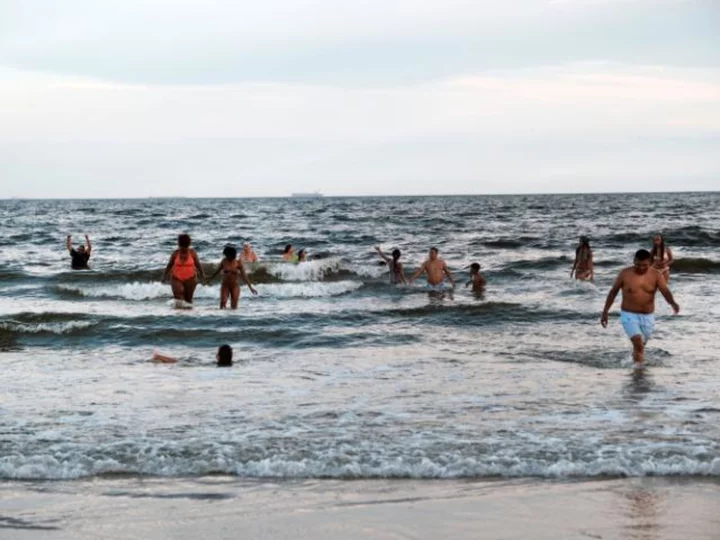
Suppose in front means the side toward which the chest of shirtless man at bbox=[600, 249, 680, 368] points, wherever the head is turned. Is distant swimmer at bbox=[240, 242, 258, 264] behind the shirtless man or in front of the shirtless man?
behind

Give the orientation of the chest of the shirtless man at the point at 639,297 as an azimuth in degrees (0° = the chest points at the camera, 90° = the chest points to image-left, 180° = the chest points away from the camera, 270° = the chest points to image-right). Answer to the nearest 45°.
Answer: approximately 0°

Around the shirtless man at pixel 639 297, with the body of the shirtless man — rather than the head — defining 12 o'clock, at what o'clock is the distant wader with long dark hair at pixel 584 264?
The distant wader with long dark hair is roughly at 6 o'clock from the shirtless man.

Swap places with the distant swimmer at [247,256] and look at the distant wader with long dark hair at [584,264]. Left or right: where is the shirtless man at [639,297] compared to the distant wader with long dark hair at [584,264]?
right

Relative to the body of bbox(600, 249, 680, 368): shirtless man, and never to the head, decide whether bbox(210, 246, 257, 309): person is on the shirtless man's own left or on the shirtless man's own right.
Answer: on the shirtless man's own right
